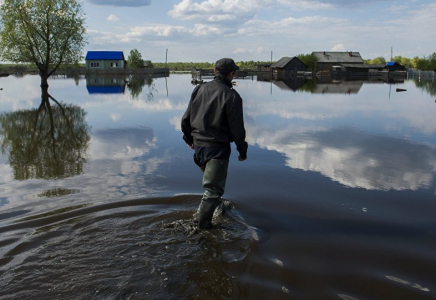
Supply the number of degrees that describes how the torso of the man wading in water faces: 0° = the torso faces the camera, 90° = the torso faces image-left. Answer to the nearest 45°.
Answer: approximately 225°

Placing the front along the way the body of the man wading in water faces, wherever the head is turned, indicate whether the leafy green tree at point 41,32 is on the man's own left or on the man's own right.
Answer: on the man's own left

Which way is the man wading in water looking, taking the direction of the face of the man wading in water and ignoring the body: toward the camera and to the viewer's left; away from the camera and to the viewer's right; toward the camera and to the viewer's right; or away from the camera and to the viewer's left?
away from the camera and to the viewer's right
